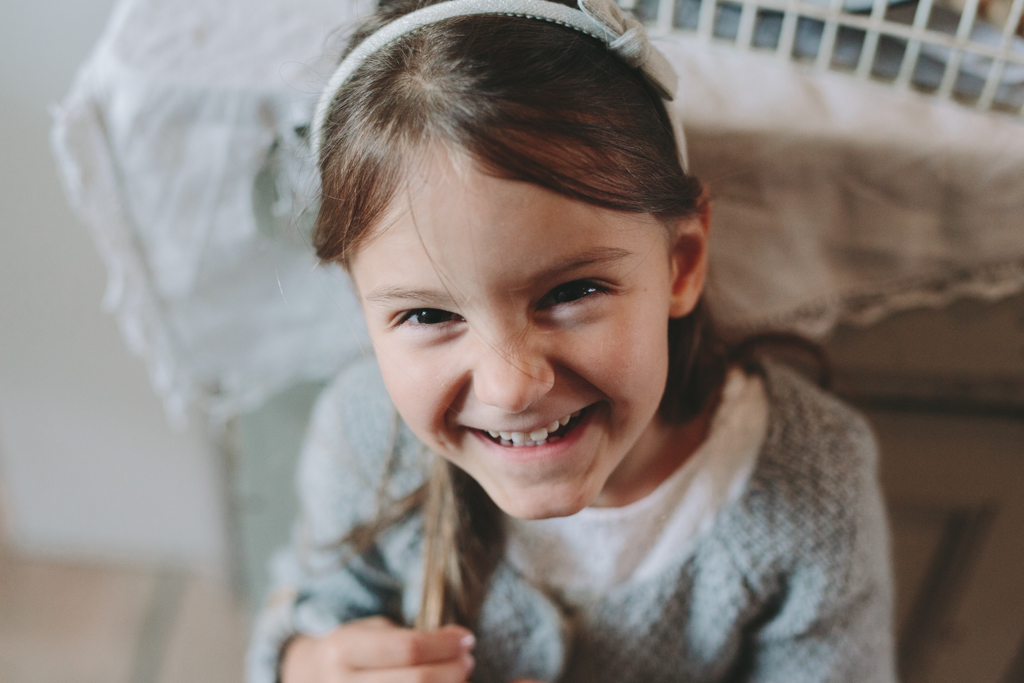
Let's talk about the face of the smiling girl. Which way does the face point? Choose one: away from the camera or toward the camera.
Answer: toward the camera

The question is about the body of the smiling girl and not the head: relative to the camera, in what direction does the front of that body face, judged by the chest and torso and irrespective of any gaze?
toward the camera
